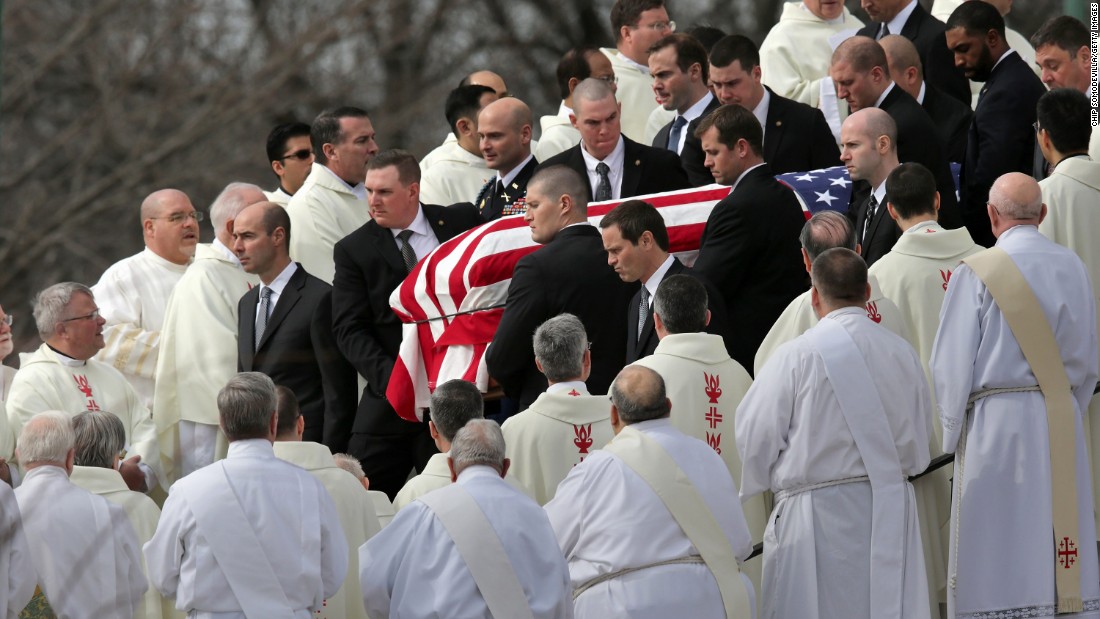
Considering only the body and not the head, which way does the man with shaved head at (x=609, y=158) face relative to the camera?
toward the camera

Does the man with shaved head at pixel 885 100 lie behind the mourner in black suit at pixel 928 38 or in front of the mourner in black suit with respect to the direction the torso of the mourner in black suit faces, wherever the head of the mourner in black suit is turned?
in front

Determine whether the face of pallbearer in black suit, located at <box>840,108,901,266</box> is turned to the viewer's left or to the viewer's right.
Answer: to the viewer's left

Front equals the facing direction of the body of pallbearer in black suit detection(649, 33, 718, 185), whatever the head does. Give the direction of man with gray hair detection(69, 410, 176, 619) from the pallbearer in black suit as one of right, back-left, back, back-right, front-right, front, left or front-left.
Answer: front

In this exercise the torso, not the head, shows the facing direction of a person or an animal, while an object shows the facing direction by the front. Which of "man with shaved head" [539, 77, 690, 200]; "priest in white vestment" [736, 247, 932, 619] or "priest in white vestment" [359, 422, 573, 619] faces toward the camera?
the man with shaved head

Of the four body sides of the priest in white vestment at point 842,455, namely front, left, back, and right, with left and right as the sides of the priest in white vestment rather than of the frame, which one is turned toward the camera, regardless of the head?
back

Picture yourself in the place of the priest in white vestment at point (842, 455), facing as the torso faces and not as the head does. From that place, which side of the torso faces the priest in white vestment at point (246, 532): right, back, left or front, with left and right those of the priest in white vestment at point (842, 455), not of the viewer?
left

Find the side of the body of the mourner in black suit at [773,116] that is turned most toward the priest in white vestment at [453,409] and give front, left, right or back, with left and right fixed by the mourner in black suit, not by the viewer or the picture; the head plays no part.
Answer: front

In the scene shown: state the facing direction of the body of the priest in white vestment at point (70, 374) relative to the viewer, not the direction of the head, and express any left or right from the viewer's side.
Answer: facing the viewer and to the right of the viewer

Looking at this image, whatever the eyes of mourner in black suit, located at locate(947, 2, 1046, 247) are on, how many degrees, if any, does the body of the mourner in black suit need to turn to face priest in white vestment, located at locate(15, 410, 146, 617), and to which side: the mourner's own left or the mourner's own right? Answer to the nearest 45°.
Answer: approximately 45° to the mourner's own left

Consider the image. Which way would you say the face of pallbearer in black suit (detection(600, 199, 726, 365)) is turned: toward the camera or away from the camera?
toward the camera

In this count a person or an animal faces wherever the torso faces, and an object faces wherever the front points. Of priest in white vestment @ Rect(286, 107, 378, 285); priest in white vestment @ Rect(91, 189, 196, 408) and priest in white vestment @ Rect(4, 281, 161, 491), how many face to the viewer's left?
0

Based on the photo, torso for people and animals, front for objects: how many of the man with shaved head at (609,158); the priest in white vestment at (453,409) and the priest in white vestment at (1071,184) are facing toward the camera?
1

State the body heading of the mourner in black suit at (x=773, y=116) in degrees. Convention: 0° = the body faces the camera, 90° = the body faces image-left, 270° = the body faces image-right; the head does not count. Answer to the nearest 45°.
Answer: approximately 45°
